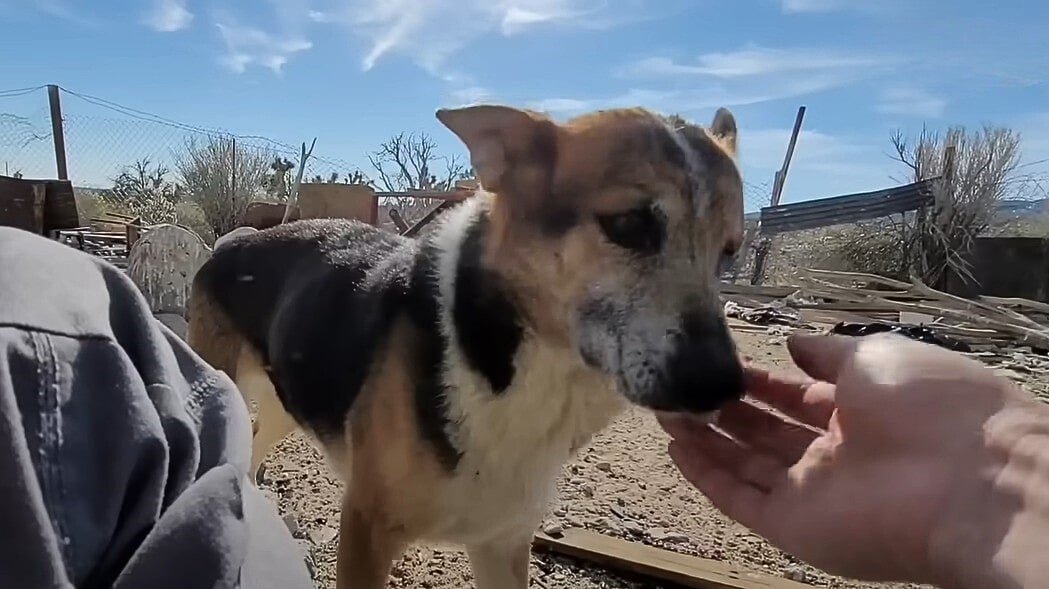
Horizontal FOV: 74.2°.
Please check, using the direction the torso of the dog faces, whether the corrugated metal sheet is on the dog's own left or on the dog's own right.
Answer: on the dog's own left

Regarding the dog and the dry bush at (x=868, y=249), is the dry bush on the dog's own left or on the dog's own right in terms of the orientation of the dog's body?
on the dog's own left

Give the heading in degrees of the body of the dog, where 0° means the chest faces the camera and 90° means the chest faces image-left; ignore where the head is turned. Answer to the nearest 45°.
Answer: approximately 315°

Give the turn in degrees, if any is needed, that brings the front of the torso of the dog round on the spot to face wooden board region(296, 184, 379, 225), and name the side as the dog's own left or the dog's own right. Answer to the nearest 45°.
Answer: approximately 135° to the dog's own left

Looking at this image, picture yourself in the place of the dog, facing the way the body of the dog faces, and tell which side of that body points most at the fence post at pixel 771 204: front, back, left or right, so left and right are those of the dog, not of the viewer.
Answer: left

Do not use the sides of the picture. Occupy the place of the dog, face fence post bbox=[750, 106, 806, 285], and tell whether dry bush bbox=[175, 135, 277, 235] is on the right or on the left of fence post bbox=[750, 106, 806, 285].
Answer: left

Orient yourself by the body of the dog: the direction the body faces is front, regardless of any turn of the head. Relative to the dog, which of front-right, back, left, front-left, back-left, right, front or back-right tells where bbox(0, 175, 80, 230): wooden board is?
back

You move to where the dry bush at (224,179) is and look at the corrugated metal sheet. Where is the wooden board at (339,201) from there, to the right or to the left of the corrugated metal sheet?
right
